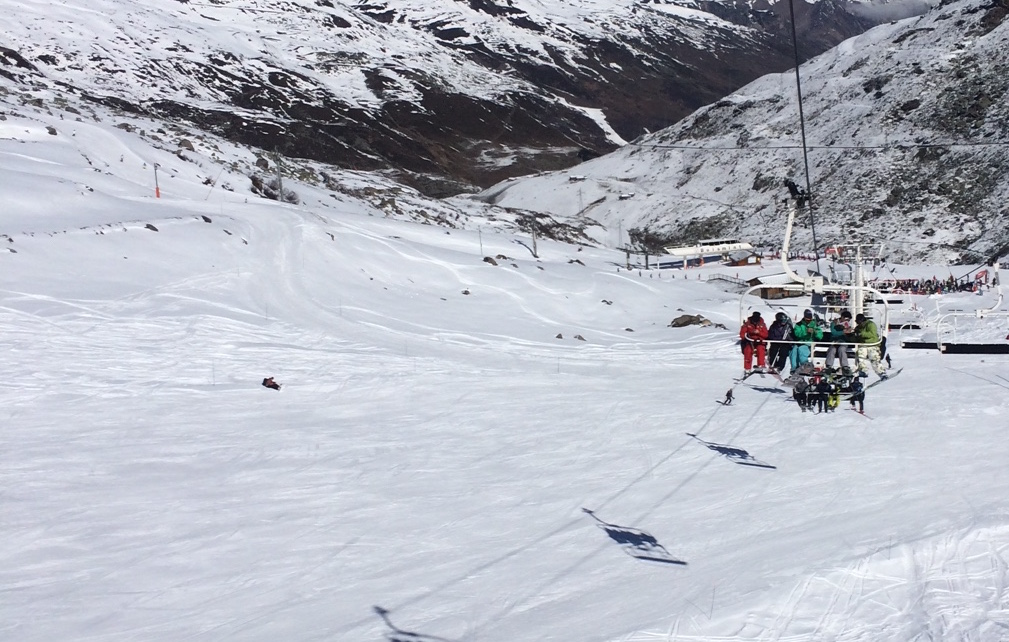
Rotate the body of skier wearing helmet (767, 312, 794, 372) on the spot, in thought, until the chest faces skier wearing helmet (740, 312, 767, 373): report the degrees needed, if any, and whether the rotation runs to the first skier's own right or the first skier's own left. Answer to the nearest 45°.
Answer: approximately 90° to the first skier's own right

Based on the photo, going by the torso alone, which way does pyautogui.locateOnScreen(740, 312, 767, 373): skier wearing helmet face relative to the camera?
toward the camera

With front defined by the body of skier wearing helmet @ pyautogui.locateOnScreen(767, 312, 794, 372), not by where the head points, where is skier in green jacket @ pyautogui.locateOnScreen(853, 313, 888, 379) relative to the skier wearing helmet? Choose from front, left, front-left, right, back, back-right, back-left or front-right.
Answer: left

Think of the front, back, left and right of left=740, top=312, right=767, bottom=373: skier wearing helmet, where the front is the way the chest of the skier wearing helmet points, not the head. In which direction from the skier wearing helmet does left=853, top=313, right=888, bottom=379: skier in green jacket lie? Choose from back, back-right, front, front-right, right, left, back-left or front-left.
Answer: left

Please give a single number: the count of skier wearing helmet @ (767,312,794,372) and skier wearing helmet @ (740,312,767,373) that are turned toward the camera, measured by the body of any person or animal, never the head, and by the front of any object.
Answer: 2

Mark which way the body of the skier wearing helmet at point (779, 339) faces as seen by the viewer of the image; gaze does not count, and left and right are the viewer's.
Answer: facing the viewer

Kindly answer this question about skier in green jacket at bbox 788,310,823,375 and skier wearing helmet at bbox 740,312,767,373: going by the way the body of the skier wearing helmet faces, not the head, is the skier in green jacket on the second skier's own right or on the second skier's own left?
on the second skier's own left

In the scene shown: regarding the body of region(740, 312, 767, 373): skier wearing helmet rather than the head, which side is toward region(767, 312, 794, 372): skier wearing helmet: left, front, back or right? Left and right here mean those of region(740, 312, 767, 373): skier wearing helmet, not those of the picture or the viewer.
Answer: left
